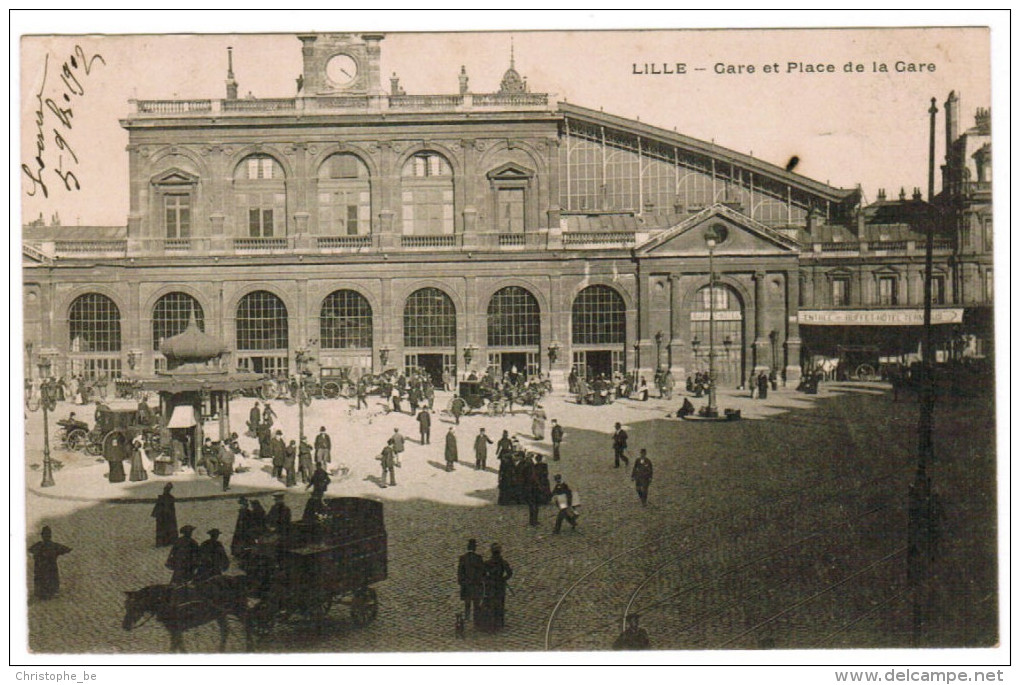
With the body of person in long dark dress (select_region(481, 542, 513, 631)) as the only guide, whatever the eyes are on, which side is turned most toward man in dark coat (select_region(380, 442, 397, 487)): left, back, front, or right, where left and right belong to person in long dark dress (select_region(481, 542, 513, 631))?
front

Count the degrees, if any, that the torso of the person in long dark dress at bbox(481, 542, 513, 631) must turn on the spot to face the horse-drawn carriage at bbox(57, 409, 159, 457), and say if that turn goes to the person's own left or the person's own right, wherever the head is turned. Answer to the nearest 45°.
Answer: approximately 45° to the person's own left

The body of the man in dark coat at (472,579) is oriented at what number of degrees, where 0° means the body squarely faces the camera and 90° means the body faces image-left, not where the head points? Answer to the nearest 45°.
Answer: approximately 180°

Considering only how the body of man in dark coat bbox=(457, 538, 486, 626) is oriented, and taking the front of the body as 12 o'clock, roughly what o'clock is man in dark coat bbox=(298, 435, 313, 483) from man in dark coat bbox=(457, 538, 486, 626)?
man in dark coat bbox=(298, 435, 313, 483) is roughly at 11 o'clock from man in dark coat bbox=(457, 538, 486, 626).

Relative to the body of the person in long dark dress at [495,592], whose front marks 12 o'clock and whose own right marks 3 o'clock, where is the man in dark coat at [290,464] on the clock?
the man in dark coat at [290,464] is roughly at 11 o'clock from the person in long dark dress at [495,592].

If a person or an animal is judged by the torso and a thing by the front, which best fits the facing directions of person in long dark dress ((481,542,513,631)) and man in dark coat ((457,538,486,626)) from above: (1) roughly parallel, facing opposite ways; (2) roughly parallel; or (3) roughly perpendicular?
roughly parallel

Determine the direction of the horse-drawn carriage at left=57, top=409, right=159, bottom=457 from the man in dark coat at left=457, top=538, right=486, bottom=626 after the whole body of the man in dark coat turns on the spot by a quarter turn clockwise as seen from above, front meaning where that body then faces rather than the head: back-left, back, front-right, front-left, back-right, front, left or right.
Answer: back-left

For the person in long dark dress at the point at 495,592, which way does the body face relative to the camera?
away from the camera

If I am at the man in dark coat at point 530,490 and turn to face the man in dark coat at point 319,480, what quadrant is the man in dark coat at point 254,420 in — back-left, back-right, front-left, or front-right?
front-right

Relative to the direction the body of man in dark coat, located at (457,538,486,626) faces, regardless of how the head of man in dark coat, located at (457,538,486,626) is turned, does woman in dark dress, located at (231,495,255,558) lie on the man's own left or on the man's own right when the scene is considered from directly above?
on the man's own left

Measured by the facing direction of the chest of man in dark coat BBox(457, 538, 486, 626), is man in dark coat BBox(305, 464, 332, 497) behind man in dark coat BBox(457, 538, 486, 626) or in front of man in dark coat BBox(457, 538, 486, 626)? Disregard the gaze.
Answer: in front
